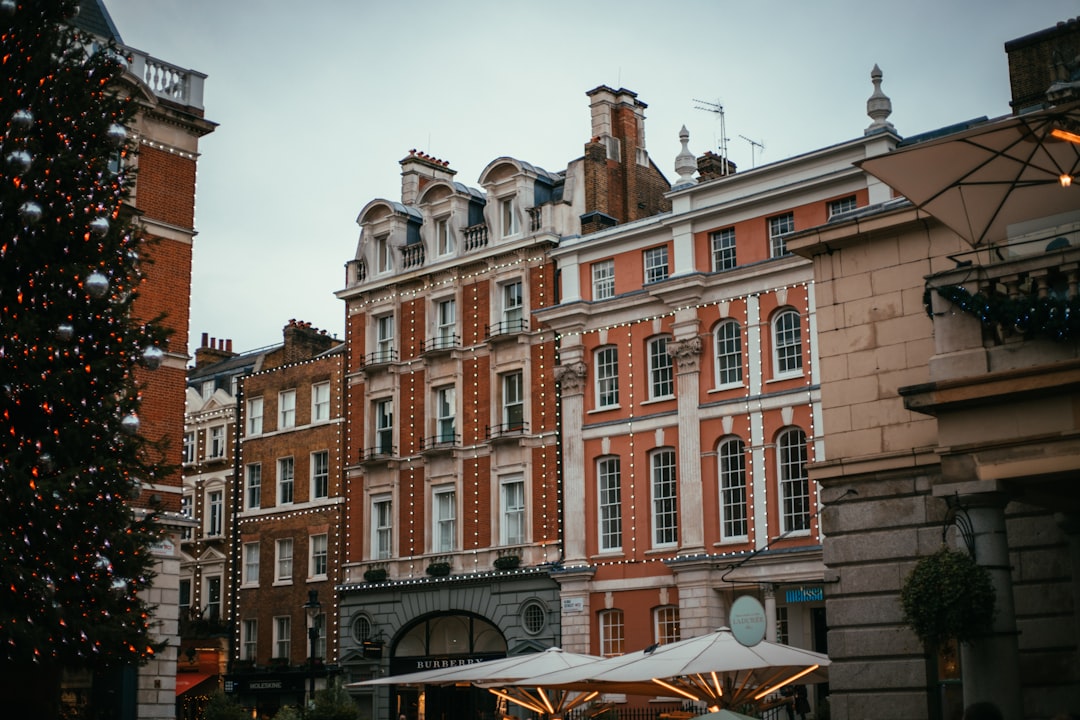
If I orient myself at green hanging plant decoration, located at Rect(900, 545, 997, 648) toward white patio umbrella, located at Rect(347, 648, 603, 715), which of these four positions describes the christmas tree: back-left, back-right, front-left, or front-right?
front-left

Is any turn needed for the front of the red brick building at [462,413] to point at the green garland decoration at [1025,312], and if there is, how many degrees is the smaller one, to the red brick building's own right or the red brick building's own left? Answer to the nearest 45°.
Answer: approximately 45° to the red brick building's own left

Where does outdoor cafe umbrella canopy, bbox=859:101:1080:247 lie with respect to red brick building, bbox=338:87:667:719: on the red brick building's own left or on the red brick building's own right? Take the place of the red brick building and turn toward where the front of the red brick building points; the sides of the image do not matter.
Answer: on the red brick building's own left

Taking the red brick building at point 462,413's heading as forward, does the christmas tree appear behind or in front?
in front

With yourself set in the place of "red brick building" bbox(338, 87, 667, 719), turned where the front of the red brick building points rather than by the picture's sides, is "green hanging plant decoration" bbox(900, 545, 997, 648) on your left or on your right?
on your left

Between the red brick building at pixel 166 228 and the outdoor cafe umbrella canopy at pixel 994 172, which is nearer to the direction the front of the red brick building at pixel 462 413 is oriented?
the red brick building

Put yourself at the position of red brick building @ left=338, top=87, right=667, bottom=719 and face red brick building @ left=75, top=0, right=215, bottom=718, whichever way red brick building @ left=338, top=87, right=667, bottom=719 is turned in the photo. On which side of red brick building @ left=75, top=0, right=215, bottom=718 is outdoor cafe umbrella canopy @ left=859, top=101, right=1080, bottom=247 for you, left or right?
left

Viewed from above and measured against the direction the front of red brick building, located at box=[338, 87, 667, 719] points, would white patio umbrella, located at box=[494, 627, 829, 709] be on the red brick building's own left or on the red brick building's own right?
on the red brick building's own left

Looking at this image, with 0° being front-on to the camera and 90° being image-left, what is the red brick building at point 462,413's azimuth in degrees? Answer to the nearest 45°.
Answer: approximately 45°
